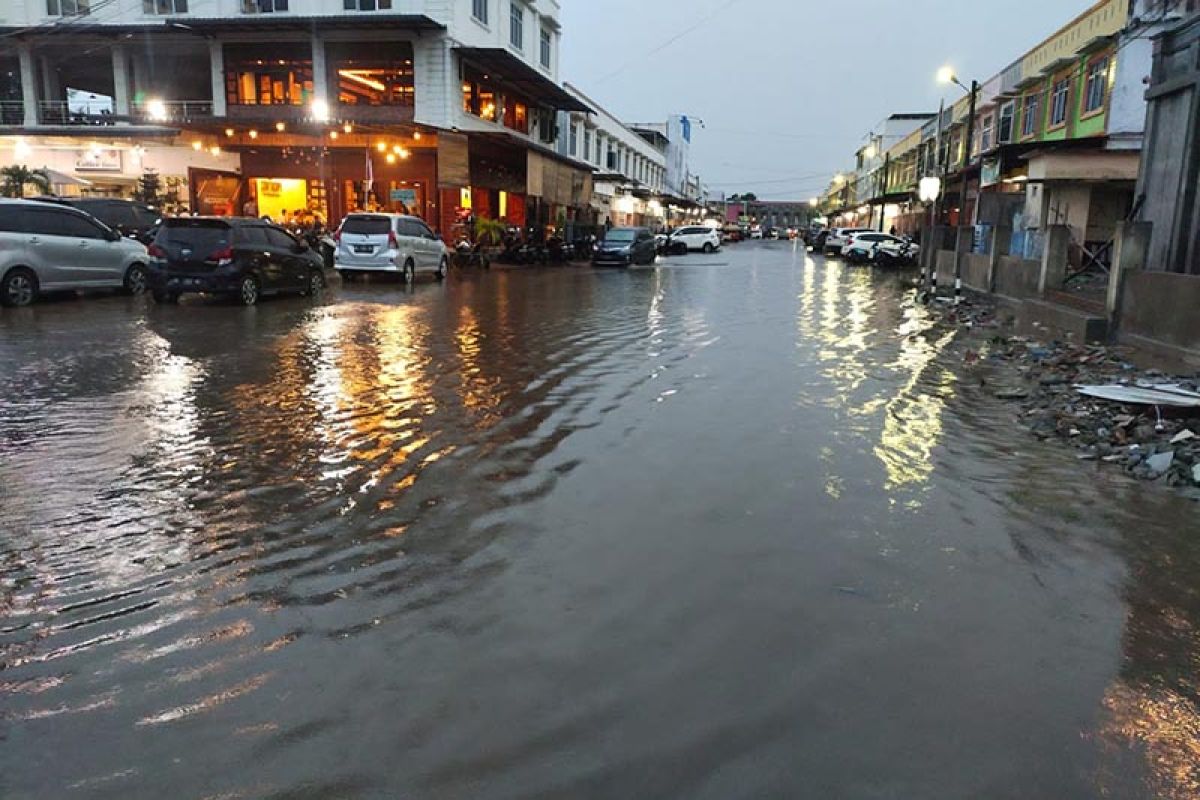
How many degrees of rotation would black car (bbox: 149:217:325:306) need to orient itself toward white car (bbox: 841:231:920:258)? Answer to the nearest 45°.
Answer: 0° — it already faces it

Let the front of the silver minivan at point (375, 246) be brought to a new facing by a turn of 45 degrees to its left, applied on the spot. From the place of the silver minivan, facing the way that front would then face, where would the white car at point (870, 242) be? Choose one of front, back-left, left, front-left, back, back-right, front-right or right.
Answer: front-right

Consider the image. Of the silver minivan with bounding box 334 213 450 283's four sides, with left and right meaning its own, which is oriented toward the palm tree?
left

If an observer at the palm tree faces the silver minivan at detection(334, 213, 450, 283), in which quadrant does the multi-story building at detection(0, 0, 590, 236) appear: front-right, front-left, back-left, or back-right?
front-left

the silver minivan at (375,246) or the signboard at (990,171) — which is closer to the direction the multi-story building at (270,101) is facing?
the silver minivan

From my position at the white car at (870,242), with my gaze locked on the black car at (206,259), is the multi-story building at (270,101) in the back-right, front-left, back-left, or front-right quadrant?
front-right

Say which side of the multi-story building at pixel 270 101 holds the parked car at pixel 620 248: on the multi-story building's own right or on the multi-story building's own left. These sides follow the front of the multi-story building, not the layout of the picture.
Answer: on the multi-story building's own left

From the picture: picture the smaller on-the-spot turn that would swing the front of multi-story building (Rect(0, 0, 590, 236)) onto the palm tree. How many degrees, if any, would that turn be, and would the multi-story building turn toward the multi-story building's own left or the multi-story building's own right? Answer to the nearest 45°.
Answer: approximately 90° to the multi-story building's own right

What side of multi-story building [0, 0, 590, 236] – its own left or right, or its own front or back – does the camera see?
front

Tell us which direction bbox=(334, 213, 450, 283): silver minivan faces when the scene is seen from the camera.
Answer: facing away from the viewer and to the right of the viewer

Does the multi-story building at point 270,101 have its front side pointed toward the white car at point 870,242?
no

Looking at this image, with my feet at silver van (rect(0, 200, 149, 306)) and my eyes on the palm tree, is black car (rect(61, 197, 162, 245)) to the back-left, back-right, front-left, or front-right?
front-right

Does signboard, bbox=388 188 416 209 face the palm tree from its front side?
no

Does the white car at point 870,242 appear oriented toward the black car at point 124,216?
no
